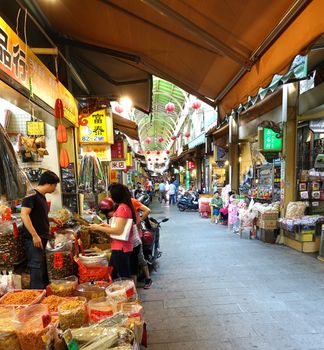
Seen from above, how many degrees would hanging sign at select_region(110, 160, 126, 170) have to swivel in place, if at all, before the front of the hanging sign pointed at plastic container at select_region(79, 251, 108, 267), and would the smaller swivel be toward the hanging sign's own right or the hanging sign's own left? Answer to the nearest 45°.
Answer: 0° — it already faces it

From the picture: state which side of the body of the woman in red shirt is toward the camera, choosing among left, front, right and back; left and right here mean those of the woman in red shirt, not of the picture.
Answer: left

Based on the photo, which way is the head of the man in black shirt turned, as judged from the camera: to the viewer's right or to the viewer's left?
to the viewer's right

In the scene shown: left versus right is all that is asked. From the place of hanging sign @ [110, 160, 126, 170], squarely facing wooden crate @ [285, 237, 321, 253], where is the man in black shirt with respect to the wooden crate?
right

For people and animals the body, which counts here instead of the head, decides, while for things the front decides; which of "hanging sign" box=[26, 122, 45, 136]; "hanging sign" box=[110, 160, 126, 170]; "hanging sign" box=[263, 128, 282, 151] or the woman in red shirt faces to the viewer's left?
the woman in red shirt

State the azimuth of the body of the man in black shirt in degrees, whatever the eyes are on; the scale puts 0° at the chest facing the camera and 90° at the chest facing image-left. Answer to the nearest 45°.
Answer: approximately 270°

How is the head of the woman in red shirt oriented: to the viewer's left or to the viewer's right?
to the viewer's left

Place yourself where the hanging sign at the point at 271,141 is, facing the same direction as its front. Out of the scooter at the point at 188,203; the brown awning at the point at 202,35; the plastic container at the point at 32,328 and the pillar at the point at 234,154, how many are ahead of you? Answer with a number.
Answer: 2

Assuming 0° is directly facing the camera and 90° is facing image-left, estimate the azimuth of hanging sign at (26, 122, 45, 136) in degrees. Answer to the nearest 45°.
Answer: approximately 0°

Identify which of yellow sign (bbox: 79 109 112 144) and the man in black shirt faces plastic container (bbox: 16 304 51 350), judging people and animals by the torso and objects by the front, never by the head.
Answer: the yellow sign

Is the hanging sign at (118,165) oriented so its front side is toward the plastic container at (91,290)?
yes
